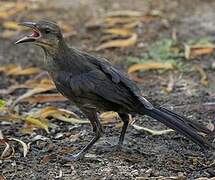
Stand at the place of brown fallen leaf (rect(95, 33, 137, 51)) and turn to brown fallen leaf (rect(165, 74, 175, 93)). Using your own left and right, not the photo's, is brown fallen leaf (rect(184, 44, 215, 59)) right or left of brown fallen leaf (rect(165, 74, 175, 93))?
left

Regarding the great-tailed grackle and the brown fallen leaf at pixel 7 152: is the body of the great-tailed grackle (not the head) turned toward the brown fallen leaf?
yes

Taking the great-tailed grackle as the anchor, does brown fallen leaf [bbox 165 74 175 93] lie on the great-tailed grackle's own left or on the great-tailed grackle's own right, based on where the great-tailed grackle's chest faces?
on the great-tailed grackle's own right

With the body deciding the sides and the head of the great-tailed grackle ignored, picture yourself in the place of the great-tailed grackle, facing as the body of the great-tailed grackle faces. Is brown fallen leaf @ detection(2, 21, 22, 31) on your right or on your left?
on your right

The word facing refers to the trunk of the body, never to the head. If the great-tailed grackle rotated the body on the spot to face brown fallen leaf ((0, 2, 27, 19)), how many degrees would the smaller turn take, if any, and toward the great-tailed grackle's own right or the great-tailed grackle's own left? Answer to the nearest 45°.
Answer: approximately 90° to the great-tailed grackle's own right

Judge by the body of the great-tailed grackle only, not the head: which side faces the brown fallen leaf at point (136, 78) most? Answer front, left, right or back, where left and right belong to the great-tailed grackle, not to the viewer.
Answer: right

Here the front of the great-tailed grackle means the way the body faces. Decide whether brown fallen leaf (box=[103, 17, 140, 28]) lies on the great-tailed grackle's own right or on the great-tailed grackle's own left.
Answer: on the great-tailed grackle's own right

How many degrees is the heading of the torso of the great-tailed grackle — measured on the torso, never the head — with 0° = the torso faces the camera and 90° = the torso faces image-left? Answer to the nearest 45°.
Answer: approximately 90°

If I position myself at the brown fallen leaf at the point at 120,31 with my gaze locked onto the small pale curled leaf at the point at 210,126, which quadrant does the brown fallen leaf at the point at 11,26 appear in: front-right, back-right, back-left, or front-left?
back-right

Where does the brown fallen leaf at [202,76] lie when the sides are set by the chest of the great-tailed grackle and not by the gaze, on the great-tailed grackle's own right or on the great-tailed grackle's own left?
on the great-tailed grackle's own right
